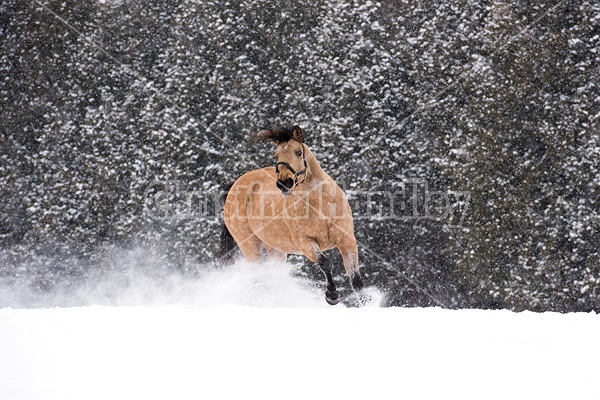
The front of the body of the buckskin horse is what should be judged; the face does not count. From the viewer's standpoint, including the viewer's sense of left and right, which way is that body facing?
facing the viewer and to the right of the viewer
